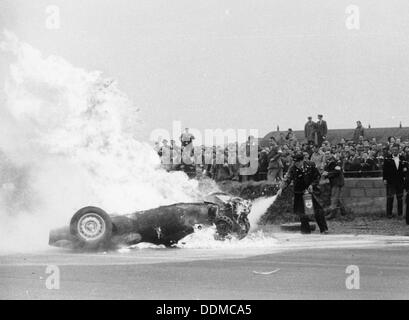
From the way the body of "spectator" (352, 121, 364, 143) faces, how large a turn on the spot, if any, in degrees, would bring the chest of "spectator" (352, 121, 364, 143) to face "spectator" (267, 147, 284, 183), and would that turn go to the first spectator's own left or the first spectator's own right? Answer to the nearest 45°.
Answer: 0° — they already face them

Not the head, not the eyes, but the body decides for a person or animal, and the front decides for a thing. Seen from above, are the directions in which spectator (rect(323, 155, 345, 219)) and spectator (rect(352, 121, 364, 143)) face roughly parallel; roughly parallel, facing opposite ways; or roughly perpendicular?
roughly parallel

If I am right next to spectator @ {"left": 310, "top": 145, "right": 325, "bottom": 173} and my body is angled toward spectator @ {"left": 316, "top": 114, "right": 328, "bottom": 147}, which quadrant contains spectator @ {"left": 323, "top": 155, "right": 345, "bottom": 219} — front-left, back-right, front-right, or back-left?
back-right

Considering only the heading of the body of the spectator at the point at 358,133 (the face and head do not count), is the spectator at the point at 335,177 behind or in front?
in front

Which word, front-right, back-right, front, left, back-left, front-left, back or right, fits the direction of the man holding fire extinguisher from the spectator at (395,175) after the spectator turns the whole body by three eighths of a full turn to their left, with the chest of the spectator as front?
back

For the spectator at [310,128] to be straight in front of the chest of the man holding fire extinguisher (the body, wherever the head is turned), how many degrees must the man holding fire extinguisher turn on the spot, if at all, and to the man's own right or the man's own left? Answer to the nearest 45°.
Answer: approximately 135° to the man's own right

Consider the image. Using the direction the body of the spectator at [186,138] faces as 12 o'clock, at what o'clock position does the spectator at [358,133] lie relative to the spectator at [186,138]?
the spectator at [358,133] is roughly at 8 o'clock from the spectator at [186,138].

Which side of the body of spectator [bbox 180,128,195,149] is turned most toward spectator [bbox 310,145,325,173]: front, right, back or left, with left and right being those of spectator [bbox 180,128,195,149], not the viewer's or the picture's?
left

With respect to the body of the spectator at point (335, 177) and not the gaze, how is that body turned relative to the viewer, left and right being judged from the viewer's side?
facing the viewer and to the left of the viewer

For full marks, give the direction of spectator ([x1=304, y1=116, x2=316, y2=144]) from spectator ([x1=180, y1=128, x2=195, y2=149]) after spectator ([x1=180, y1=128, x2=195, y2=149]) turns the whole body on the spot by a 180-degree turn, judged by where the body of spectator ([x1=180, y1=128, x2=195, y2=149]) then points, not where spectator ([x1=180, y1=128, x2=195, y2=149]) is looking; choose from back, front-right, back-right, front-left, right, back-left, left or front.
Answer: front-right

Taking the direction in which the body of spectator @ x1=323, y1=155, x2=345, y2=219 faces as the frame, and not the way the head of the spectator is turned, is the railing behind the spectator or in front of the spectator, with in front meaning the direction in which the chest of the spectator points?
behind

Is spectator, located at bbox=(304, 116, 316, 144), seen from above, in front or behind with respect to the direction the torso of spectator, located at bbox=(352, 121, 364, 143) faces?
in front

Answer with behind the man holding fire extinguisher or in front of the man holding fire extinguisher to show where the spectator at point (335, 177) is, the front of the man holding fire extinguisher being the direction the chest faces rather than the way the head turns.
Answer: behind

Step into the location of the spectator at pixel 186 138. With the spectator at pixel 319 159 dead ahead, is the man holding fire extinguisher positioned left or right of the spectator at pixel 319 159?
right

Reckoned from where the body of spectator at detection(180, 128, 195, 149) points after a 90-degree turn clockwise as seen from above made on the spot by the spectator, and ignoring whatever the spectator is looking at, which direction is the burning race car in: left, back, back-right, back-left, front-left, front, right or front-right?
left

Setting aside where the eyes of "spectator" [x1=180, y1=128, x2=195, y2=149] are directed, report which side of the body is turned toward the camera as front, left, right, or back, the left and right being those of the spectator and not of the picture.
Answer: front
